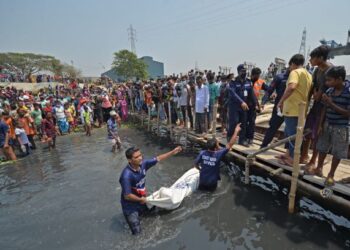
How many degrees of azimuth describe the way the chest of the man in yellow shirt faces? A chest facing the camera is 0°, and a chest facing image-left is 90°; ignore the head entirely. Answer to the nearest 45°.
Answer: approximately 135°

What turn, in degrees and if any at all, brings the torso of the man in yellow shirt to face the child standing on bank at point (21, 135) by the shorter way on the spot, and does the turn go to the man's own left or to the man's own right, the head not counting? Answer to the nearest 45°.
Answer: approximately 45° to the man's own left
